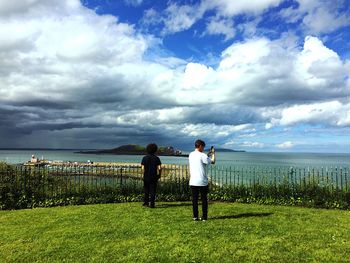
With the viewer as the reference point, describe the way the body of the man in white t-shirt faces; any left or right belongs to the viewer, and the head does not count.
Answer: facing away from the viewer and to the right of the viewer

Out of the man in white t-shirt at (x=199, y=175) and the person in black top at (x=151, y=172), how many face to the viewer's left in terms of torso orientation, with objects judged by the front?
0

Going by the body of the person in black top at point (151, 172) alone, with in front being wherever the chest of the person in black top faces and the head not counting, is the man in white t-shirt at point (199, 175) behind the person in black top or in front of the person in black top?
behind

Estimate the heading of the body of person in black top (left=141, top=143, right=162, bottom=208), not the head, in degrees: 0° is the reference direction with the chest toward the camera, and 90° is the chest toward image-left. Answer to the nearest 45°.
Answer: approximately 180°

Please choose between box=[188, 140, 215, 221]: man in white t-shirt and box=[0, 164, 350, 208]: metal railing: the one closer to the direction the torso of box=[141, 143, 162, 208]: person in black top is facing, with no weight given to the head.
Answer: the metal railing

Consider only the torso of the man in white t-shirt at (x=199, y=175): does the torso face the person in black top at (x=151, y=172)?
no
